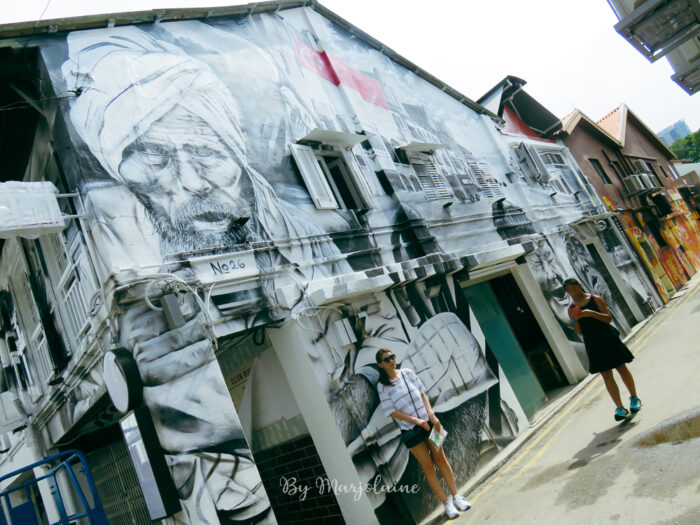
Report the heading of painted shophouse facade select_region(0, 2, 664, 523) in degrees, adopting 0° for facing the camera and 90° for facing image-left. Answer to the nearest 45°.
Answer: approximately 315°

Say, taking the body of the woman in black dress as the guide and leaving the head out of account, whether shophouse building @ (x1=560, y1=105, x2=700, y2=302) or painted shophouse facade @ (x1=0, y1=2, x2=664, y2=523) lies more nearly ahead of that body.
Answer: the painted shophouse facade

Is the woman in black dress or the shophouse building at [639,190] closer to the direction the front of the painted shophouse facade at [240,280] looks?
the woman in black dress

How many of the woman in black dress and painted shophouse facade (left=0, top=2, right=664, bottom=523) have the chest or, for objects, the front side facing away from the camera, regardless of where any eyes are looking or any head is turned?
0

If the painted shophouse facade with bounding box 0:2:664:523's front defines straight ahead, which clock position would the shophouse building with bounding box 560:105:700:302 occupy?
The shophouse building is roughly at 9 o'clock from the painted shophouse facade.

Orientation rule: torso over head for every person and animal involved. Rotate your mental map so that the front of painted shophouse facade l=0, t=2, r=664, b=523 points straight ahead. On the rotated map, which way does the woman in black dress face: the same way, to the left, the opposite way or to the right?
to the right

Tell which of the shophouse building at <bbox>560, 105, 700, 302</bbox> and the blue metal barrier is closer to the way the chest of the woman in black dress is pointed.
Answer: the blue metal barrier

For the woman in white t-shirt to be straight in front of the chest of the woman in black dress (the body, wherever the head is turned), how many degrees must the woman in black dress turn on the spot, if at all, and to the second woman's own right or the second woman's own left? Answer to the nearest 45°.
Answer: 0° — they already face them

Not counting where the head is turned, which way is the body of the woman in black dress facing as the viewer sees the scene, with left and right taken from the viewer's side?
facing the viewer and to the left of the viewer

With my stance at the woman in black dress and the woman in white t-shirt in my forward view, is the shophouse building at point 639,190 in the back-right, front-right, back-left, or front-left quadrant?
back-right

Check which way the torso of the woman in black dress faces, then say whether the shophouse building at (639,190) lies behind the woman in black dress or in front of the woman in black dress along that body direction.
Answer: behind

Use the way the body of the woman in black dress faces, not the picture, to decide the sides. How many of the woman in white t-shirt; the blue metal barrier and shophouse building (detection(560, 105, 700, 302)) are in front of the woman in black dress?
2

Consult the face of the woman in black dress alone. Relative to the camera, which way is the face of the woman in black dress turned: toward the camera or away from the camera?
toward the camera
